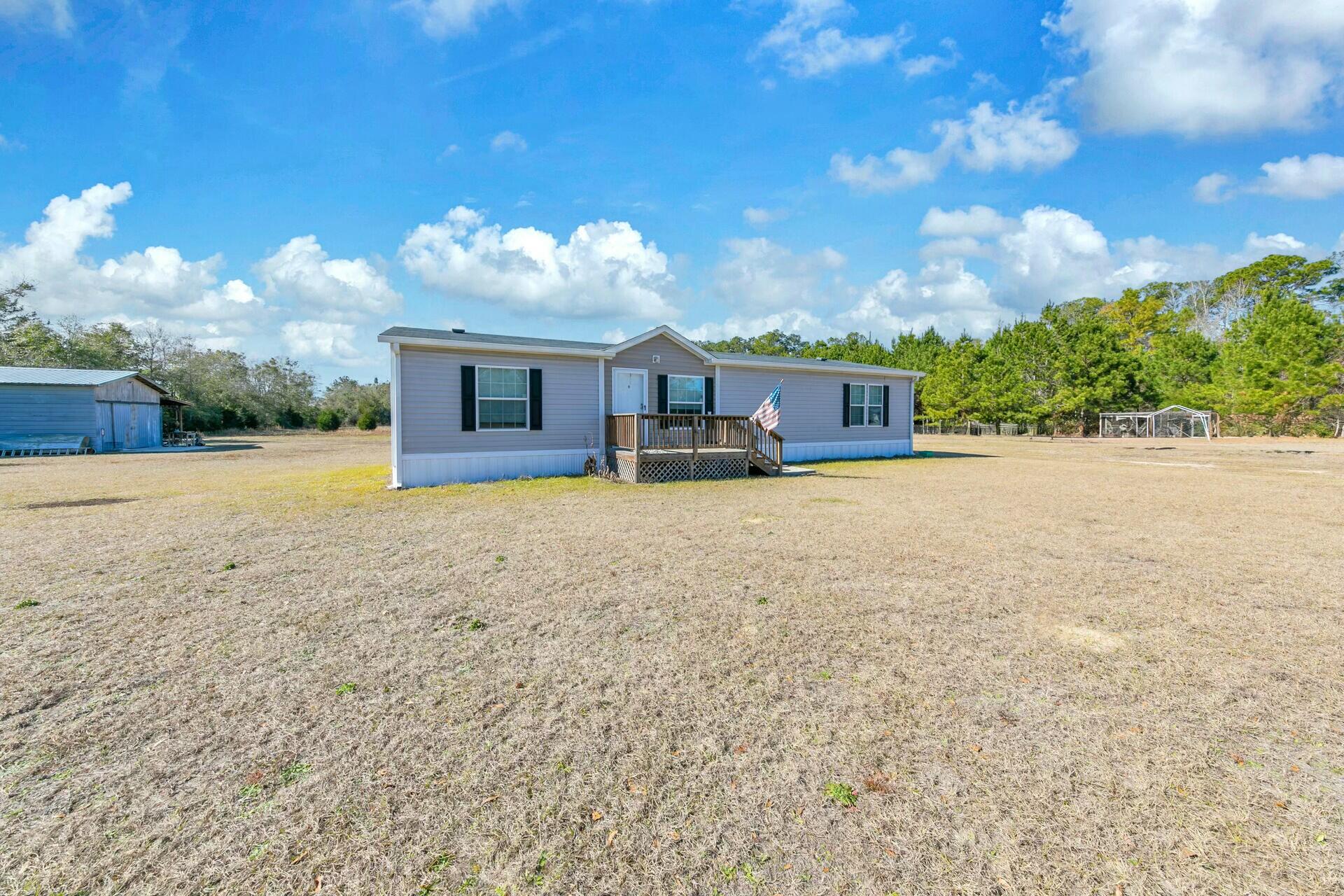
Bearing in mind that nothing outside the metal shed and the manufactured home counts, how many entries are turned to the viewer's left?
0

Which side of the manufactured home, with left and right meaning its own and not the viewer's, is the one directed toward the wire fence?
left

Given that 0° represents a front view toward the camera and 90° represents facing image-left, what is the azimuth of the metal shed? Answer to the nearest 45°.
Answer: approximately 315°

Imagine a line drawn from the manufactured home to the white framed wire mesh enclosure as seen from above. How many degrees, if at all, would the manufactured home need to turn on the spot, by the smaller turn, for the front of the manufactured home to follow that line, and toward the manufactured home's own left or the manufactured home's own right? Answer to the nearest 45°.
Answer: approximately 90° to the manufactured home's own left

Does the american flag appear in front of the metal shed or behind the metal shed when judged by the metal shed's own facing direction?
in front
